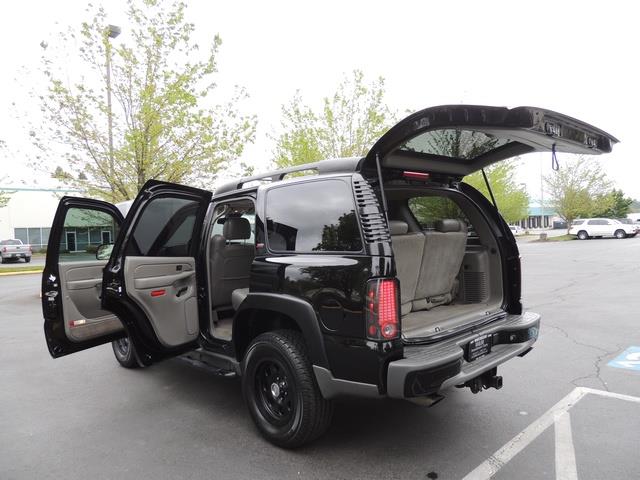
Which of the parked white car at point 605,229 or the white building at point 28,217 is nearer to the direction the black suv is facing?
the white building

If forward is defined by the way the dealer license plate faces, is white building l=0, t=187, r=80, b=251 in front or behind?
behind

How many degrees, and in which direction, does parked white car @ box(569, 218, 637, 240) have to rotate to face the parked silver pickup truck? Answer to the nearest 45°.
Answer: approximately 135° to its right

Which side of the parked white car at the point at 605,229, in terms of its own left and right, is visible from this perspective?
right

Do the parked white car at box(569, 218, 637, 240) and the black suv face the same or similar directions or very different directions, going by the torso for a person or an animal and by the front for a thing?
very different directions

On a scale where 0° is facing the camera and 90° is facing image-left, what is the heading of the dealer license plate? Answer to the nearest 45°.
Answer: approximately 315°

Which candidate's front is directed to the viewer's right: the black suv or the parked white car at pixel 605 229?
the parked white car

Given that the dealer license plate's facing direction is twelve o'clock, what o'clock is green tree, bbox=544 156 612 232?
The green tree is roughly at 8 o'clock from the dealer license plate.

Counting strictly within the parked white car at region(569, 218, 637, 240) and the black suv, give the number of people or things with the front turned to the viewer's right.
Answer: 1
